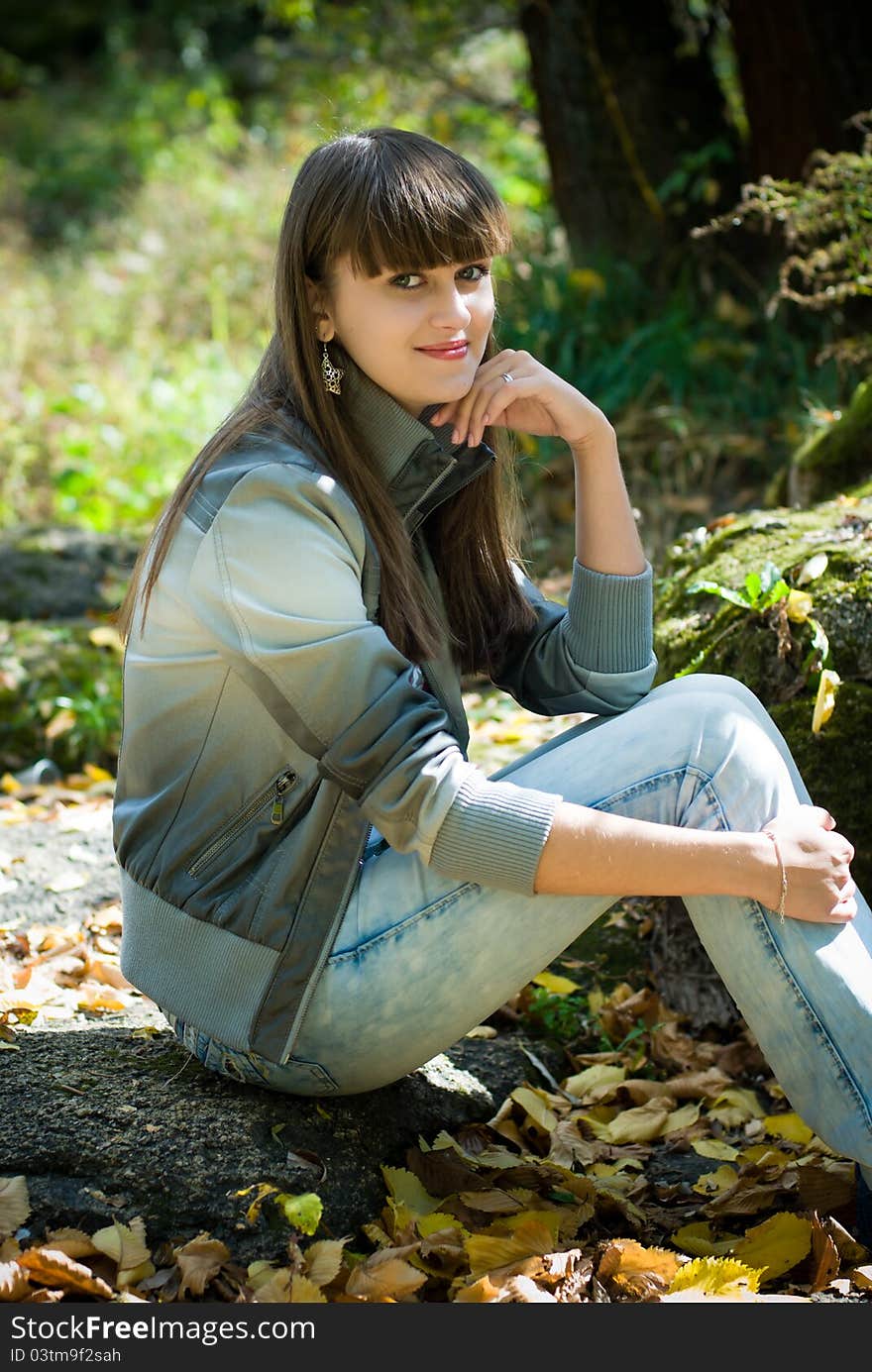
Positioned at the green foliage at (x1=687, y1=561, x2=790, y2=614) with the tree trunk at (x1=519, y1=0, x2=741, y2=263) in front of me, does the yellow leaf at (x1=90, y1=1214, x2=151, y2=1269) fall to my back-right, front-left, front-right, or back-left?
back-left

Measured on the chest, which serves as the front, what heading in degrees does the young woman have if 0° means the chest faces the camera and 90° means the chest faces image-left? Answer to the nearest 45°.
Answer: approximately 270°
